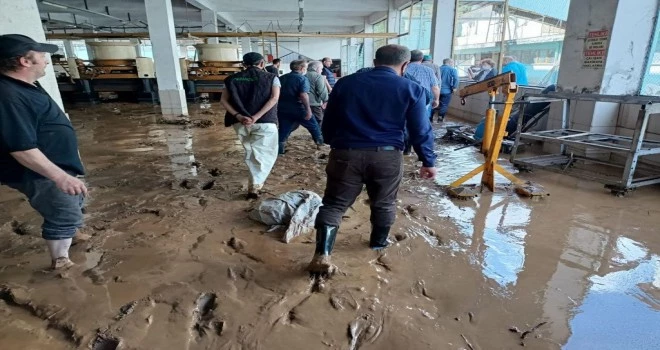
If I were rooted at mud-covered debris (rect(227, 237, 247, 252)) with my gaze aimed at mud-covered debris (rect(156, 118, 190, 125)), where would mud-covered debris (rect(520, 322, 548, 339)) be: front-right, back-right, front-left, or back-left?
back-right

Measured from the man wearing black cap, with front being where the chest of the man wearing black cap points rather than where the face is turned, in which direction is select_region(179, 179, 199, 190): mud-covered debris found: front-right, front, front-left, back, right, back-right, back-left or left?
front-left

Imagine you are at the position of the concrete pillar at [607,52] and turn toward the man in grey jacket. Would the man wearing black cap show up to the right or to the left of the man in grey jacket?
left

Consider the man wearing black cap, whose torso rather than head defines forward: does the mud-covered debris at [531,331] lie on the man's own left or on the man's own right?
on the man's own right

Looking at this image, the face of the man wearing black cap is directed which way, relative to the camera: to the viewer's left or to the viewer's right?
to the viewer's right

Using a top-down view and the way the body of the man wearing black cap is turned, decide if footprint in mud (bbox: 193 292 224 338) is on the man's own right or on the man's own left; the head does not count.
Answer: on the man's own right

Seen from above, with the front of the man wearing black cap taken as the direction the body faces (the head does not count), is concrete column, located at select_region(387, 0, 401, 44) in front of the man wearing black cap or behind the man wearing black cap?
in front

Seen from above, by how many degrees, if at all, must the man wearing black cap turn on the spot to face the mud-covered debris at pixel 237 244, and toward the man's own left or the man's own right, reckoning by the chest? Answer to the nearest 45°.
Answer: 0° — they already face it

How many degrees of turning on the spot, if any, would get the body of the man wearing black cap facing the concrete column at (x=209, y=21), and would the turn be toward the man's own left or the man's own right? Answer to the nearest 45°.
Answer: approximately 45° to the man's own left

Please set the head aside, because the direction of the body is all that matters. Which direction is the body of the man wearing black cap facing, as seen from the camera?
to the viewer's right

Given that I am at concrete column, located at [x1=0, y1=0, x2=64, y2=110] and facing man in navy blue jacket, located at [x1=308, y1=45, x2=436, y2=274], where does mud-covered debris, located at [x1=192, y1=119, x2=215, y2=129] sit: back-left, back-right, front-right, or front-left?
back-left

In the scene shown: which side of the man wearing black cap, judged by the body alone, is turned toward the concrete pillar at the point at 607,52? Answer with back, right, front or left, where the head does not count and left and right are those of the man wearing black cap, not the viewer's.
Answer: front
